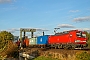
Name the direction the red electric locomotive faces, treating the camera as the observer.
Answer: facing the viewer and to the right of the viewer
